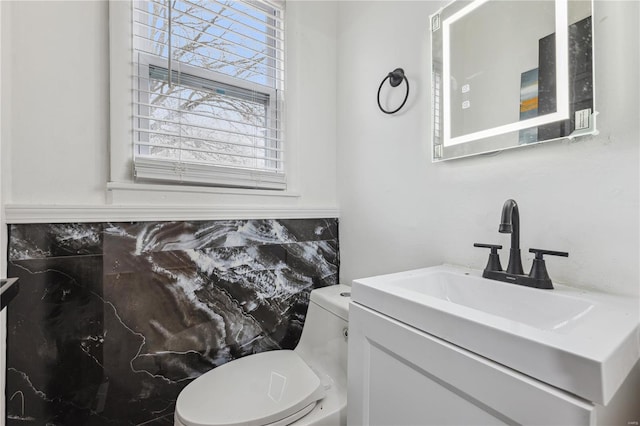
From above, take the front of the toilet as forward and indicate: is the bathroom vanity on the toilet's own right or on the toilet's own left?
on the toilet's own left

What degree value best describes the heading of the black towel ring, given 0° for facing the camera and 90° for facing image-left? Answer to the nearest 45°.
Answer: approximately 45°

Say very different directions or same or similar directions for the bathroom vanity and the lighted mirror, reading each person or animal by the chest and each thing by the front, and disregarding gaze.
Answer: same or similar directions

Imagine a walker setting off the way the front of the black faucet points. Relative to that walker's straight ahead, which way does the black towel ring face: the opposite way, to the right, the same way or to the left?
the same way

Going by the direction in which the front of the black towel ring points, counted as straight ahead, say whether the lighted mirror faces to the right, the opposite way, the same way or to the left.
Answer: the same way

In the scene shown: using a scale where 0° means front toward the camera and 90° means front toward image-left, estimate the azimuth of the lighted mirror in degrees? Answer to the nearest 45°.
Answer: approximately 45°

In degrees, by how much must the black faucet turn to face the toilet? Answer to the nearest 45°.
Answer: approximately 45° to its right

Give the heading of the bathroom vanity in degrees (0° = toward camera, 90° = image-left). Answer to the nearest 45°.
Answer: approximately 45°

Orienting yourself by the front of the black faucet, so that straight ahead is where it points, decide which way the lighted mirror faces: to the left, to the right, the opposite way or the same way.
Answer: the same way

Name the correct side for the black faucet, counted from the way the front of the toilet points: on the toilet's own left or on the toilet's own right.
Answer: on the toilet's own left

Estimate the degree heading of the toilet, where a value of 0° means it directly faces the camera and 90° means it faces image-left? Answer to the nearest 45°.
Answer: approximately 45°

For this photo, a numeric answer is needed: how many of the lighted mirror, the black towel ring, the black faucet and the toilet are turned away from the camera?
0
